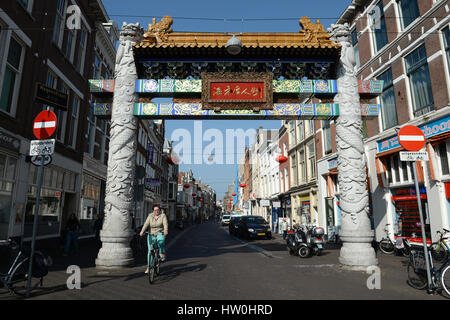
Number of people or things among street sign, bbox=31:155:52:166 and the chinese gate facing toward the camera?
2

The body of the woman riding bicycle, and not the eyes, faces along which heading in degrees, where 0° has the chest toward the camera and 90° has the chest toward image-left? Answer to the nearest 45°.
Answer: approximately 0°

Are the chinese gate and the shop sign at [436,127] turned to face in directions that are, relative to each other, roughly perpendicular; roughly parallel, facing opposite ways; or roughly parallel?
roughly perpendicular

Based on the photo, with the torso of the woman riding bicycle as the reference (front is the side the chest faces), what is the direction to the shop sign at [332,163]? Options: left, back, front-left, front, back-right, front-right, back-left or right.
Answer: back-left

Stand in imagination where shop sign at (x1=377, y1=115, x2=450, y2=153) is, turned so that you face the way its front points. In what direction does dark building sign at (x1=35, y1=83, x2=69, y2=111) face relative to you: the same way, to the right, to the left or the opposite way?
the opposite way

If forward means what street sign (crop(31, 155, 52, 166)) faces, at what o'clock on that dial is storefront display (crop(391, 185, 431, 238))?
The storefront display is roughly at 9 o'clock from the street sign.
